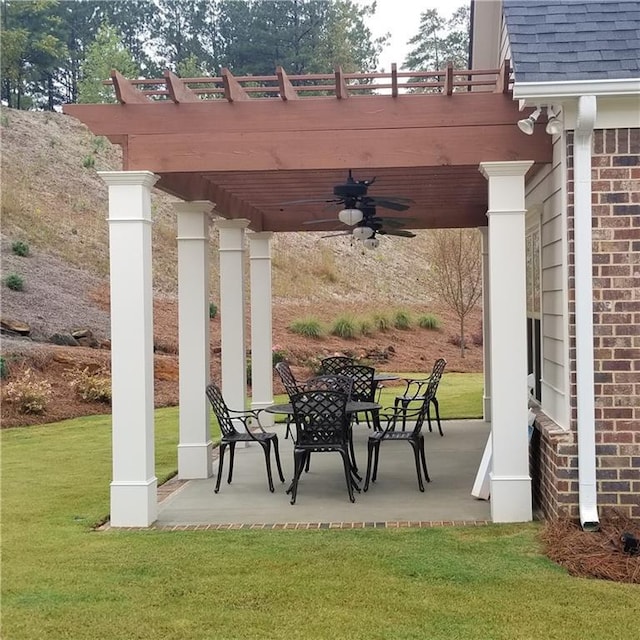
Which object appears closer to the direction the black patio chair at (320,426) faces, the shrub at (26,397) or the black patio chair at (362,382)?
the black patio chair

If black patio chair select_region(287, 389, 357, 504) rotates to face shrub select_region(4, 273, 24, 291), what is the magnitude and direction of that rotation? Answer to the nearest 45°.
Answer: approximately 45° to its left

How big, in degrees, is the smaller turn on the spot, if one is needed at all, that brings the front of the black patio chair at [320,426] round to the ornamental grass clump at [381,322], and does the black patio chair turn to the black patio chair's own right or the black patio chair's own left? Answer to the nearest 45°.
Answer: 0° — it already faces it

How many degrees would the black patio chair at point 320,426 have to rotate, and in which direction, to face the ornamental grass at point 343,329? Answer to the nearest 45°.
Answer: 0° — it already faces it

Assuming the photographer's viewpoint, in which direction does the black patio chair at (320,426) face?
facing away from the viewer

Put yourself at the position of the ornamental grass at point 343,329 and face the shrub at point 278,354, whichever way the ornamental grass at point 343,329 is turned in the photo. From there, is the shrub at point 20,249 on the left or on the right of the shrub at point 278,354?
right

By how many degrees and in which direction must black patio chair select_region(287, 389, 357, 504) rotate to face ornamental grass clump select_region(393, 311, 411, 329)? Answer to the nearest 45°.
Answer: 0° — it already faces it
